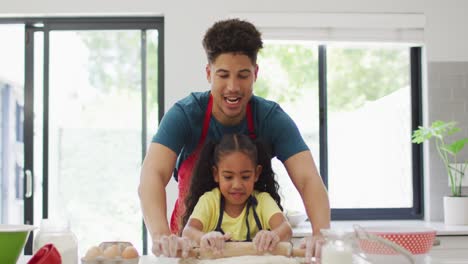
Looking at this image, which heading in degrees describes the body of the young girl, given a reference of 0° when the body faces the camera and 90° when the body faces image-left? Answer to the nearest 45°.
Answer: approximately 0°

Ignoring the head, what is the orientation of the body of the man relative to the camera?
toward the camera

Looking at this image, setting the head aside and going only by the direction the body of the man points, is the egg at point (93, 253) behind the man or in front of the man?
in front

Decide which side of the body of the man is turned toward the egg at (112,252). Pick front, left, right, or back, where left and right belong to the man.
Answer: front

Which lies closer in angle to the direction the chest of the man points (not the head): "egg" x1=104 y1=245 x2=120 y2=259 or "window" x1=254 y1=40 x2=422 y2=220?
the egg

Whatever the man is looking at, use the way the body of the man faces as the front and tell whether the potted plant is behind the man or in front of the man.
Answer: behind

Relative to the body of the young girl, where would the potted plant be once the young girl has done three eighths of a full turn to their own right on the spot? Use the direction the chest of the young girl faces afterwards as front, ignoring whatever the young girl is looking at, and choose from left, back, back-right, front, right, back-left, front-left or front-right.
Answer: right

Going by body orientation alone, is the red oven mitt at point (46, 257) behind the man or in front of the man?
in front

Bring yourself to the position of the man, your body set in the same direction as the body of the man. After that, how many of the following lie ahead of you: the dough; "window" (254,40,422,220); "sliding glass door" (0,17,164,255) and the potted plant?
1

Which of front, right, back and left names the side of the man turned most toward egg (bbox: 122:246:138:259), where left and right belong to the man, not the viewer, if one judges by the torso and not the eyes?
front

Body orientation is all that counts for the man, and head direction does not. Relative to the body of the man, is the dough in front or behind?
in front
